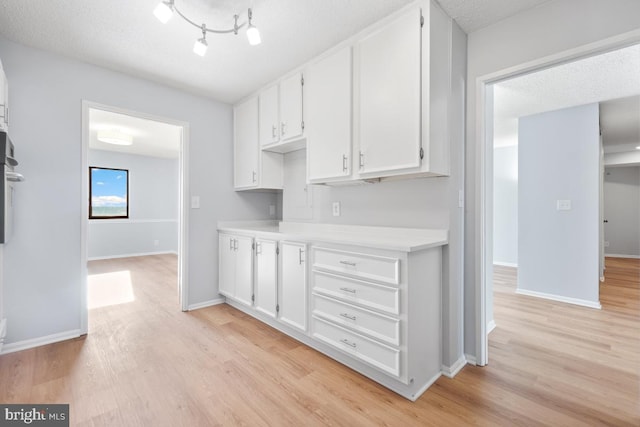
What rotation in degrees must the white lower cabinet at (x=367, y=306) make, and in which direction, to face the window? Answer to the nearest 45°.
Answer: approximately 90° to its right

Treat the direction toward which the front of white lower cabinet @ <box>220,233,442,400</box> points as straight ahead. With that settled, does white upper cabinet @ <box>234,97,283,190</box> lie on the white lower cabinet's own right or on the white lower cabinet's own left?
on the white lower cabinet's own right

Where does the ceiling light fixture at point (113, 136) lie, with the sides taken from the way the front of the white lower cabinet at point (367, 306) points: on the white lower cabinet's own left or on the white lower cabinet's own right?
on the white lower cabinet's own right

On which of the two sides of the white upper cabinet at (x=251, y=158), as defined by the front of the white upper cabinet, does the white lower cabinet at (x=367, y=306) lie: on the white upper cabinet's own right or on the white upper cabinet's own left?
on the white upper cabinet's own left

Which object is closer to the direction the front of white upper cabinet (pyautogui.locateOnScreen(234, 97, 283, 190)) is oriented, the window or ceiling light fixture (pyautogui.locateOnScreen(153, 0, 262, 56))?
the ceiling light fixture

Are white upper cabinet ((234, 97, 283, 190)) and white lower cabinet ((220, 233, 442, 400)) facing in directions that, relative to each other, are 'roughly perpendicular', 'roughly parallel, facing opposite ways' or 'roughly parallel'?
roughly parallel

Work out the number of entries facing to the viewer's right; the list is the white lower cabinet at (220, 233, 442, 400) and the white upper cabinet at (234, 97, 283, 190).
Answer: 0

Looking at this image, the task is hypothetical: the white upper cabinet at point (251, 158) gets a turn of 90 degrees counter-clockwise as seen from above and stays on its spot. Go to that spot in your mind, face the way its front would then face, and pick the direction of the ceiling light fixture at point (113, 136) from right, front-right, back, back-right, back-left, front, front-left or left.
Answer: back

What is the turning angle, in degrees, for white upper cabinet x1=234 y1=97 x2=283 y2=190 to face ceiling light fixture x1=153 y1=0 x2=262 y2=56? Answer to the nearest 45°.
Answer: approximately 45° to its left
